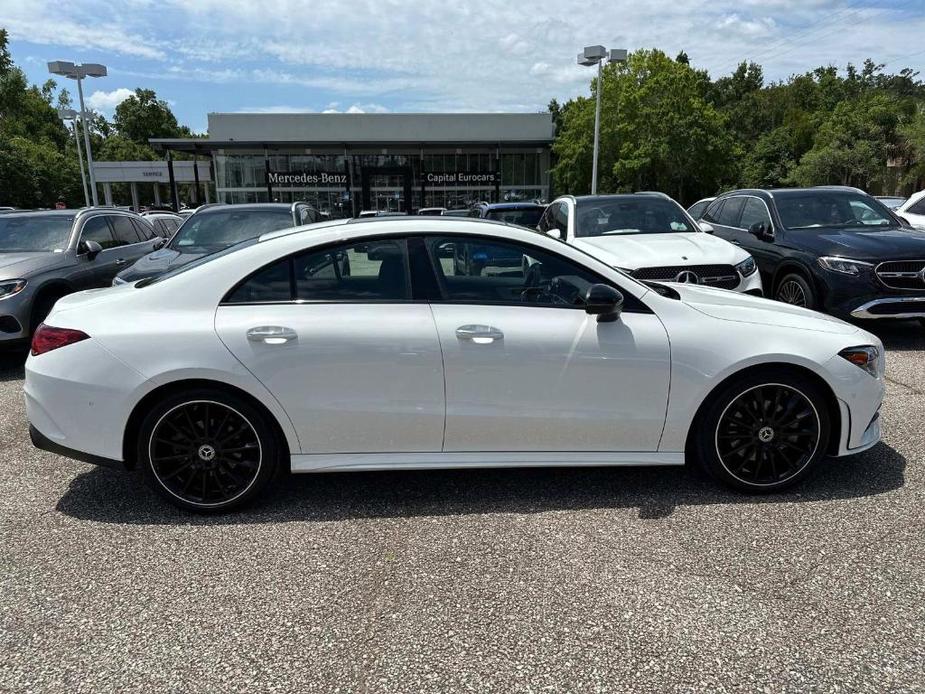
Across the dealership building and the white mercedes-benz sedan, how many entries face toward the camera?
1

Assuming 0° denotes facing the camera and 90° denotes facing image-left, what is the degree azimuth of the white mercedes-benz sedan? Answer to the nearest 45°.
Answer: approximately 270°

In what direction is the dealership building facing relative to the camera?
toward the camera

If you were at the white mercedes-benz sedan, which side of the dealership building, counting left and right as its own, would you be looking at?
front

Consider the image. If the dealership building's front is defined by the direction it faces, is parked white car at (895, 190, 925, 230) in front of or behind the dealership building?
in front

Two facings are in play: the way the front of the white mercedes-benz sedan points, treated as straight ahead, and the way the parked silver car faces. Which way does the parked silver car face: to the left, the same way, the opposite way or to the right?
to the right

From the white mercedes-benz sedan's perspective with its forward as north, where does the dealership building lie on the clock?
The dealership building is roughly at 9 o'clock from the white mercedes-benz sedan.

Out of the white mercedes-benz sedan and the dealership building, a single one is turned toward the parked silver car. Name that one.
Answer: the dealership building

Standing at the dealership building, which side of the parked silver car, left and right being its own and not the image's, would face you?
back

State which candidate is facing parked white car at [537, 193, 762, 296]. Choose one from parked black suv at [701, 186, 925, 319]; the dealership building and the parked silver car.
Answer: the dealership building

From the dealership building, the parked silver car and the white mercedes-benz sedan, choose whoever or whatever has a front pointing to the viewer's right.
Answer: the white mercedes-benz sedan

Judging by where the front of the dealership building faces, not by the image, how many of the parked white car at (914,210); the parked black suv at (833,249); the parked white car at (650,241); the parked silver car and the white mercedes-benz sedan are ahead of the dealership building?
5

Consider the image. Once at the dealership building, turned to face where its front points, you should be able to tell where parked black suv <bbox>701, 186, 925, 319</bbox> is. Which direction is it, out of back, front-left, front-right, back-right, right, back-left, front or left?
front

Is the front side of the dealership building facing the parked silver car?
yes
